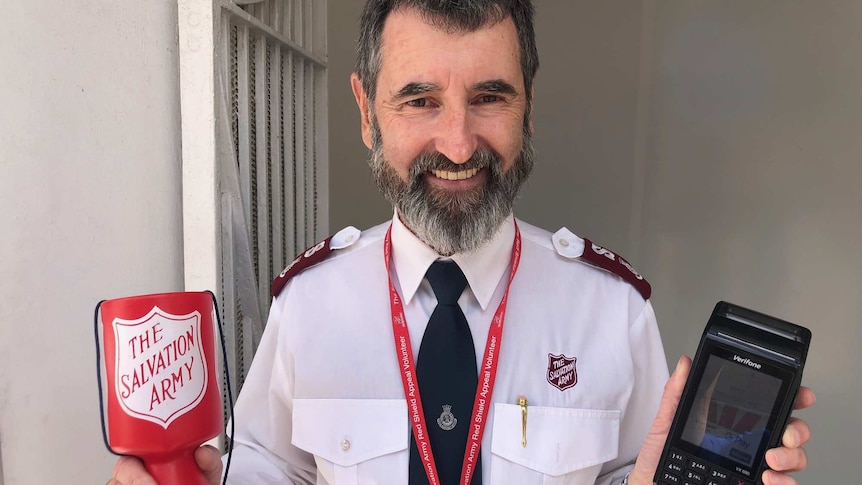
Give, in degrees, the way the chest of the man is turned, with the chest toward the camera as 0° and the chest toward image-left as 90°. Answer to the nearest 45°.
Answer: approximately 0°
